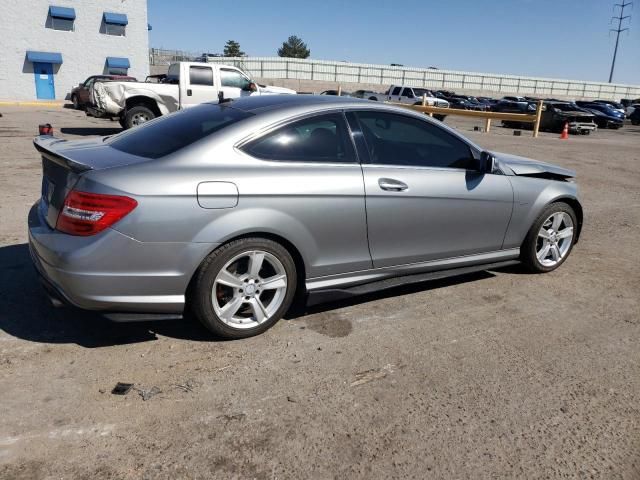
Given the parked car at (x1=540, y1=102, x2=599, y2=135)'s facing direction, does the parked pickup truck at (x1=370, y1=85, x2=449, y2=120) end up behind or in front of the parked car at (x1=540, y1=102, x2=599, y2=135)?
behind

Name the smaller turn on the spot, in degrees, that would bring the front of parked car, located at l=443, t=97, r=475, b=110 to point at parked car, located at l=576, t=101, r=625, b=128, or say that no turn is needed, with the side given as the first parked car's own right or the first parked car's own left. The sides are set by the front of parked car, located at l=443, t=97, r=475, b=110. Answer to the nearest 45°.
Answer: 0° — it already faces it

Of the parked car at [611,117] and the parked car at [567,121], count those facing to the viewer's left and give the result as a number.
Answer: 0

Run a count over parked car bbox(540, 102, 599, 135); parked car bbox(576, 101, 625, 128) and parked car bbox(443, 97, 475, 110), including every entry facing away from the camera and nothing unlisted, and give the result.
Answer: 0

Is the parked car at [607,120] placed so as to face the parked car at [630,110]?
no

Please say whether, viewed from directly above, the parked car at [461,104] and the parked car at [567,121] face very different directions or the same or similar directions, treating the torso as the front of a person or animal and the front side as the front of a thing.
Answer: same or similar directions

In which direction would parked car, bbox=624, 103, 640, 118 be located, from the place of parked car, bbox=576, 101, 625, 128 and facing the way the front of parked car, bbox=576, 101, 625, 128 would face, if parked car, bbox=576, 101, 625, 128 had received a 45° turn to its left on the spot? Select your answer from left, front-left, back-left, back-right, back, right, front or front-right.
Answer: left

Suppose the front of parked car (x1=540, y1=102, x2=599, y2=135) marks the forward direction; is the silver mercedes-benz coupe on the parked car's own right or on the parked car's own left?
on the parked car's own right

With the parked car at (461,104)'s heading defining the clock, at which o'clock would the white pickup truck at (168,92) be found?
The white pickup truck is roughly at 2 o'clock from the parked car.

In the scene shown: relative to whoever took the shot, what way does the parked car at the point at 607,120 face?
facing the viewer and to the right of the viewer

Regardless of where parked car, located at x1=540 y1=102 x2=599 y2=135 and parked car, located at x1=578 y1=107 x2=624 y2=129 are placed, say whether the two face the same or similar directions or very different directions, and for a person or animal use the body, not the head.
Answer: same or similar directions

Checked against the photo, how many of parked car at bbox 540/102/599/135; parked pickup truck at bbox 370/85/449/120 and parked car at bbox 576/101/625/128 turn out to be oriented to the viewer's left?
0

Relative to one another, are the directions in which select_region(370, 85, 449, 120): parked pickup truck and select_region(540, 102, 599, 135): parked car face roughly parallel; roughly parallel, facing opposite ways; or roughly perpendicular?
roughly parallel

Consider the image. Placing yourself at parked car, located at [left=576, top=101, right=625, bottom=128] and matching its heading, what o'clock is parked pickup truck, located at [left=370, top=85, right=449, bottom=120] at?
parked pickup truck, located at [left=370, top=85, right=449, bottom=120] is roughly at 4 o'clock from parked car, located at [left=576, top=101, right=625, bottom=128].

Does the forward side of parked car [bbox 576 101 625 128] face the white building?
no

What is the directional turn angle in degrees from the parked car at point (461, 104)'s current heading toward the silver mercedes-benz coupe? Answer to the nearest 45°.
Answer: approximately 45° to its right

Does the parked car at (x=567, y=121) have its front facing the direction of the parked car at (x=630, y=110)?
no

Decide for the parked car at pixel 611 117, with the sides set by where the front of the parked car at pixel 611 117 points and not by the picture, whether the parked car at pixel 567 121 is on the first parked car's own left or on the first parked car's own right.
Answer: on the first parked car's own right
